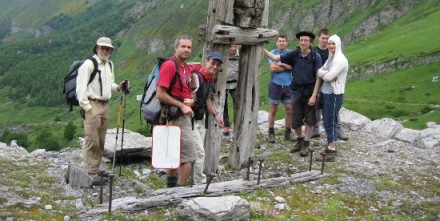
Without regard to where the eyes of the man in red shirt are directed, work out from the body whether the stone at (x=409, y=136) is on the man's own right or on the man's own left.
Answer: on the man's own left

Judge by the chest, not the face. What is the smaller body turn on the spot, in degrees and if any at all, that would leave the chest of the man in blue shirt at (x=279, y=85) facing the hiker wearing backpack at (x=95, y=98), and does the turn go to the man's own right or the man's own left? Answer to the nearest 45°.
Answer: approximately 45° to the man's own right

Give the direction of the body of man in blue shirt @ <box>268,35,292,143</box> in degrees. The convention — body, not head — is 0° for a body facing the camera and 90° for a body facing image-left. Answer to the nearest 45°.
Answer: approximately 0°

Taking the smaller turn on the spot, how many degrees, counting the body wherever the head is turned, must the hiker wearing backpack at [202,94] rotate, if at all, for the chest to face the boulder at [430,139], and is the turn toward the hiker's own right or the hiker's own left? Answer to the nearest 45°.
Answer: approximately 90° to the hiker's own left

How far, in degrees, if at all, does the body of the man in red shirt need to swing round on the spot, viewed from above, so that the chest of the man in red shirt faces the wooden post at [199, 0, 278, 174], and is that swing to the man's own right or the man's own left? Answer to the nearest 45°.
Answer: approximately 90° to the man's own left

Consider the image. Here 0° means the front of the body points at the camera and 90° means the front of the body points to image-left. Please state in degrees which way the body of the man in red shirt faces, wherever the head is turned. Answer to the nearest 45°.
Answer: approximately 315°

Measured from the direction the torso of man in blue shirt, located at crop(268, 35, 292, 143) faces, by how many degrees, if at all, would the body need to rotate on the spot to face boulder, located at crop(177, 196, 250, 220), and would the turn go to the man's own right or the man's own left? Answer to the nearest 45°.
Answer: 0° — they already face it

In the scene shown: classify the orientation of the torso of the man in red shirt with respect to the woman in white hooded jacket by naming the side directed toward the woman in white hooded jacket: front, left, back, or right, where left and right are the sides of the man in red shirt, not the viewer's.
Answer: left

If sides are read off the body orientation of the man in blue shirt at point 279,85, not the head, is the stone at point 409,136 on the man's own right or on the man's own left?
on the man's own left
